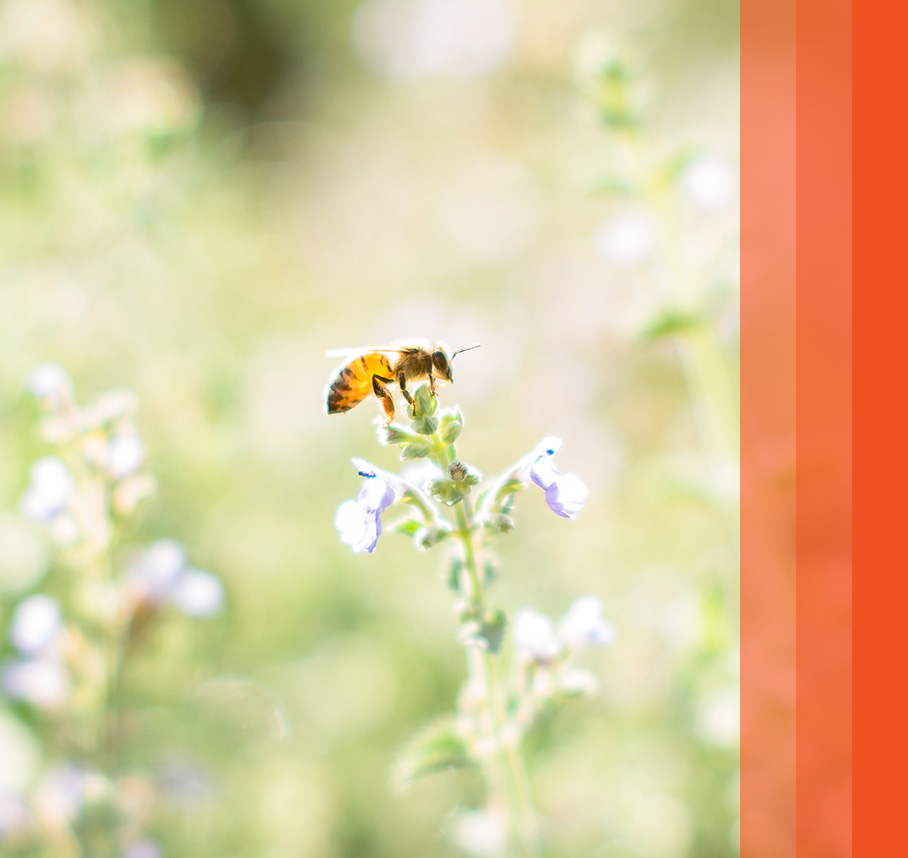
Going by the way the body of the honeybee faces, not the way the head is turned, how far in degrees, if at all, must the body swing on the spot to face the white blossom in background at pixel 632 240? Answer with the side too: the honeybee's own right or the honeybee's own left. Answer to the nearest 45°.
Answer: approximately 45° to the honeybee's own left

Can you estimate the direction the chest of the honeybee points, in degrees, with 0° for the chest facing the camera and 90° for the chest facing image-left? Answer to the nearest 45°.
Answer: approximately 270°
